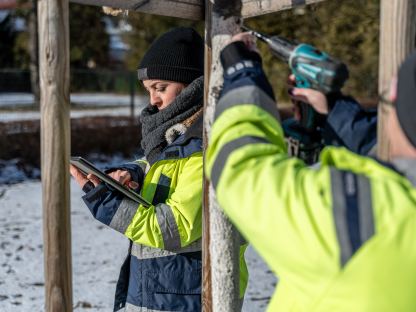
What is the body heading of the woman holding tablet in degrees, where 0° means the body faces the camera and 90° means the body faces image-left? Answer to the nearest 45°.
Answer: approximately 90°

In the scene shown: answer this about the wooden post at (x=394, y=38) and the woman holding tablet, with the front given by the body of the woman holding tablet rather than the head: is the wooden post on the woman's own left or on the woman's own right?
on the woman's own left

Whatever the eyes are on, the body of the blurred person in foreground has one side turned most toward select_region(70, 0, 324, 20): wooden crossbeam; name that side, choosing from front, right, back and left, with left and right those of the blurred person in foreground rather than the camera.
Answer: front

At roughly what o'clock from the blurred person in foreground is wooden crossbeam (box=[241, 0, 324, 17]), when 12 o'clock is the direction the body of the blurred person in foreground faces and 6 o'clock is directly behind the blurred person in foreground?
The wooden crossbeam is roughly at 1 o'clock from the blurred person in foreground.

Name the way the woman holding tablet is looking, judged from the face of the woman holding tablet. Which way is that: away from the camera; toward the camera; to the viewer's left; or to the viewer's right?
to the viewer's left

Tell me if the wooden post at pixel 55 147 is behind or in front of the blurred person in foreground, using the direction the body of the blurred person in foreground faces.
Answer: in front

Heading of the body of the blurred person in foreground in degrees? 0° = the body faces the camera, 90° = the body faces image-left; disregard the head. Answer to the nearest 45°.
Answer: approximately 135°
